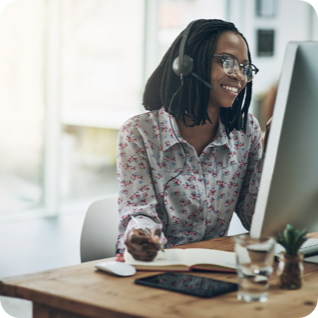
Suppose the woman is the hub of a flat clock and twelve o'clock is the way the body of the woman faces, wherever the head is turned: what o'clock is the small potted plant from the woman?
The small potted plant is roughly at 1 o'clock from the woman.

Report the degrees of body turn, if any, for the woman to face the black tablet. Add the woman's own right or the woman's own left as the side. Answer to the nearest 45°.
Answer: approximately 45° to the woman's own right

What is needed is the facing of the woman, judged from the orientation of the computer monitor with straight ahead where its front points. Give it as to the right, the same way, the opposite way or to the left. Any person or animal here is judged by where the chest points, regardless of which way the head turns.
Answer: the opposite way

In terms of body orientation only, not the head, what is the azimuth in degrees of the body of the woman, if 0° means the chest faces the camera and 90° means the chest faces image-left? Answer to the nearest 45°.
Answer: approximately 315°

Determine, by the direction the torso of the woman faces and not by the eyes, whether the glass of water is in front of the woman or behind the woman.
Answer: in front

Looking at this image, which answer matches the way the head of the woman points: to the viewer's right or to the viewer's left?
to the viewer's right

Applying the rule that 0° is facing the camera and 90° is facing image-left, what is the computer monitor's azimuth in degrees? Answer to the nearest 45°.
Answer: approximately 135°
